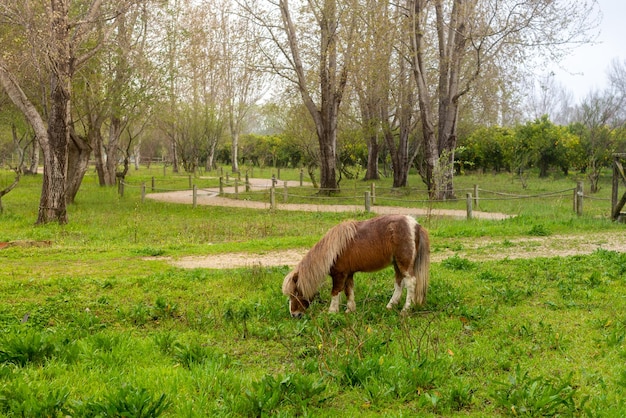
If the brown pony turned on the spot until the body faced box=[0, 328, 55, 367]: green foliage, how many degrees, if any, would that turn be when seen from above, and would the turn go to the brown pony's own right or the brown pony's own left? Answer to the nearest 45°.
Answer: approximately 45° to the brown pony's own left

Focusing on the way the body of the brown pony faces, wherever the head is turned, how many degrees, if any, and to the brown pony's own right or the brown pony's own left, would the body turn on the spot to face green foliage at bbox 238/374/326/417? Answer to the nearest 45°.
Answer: approximately 90° to the brown pony's own left

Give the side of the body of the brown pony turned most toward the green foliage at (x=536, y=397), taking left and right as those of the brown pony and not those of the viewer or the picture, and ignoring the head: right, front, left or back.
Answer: left

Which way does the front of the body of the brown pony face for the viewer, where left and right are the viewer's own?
facing to the left of the viewer

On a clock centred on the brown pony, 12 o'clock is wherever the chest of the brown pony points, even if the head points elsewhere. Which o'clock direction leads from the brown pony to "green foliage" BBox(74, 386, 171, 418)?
The green foliage is roughly at 10 o'clock from the brown pony.

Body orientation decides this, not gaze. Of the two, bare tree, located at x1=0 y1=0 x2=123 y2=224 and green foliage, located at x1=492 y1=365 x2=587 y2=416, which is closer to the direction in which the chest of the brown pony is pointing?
the bare tree

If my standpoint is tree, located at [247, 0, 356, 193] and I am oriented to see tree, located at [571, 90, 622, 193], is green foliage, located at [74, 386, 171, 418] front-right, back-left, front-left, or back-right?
back-right

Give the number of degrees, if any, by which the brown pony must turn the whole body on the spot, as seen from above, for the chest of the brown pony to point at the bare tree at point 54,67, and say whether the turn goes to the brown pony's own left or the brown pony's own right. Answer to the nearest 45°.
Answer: approximately 45° to the brown pony's own right

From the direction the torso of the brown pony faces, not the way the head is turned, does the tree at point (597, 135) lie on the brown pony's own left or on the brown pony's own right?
on the brown pony's own right
